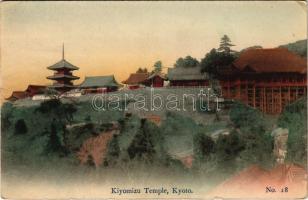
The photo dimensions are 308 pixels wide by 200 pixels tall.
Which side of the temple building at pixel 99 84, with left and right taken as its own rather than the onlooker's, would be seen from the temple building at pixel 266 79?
left

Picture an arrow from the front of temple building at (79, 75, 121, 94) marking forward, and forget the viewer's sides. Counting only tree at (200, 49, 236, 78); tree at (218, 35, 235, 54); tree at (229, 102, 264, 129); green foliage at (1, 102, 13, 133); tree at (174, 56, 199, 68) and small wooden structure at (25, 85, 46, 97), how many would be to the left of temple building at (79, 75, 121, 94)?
4

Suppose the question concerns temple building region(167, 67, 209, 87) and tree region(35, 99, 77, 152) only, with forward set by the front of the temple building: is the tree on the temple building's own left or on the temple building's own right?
on the temple building's own right

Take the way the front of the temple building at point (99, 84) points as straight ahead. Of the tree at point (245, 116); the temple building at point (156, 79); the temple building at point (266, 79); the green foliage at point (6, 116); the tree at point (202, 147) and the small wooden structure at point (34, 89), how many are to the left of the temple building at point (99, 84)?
4

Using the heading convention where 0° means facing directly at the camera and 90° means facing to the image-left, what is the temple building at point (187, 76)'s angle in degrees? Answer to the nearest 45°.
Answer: approximately 0°

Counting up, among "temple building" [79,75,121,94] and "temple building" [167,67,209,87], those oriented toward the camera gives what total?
2
